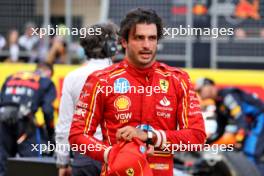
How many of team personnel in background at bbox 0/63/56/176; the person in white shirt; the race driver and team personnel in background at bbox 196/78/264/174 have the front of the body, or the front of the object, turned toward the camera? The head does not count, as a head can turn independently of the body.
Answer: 1

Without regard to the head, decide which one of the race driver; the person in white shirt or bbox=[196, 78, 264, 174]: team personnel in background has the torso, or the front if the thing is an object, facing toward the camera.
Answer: the race driver

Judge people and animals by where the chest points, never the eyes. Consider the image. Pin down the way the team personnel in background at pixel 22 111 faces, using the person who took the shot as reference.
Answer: facing away from the viewer and to the right of the viewer

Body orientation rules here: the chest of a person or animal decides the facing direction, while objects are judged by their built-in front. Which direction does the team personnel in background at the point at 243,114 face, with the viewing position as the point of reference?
facing to the left of the viewer

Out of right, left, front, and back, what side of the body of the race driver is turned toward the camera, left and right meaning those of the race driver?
front

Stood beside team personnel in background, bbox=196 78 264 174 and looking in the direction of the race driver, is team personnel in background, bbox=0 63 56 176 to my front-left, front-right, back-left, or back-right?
front-right
